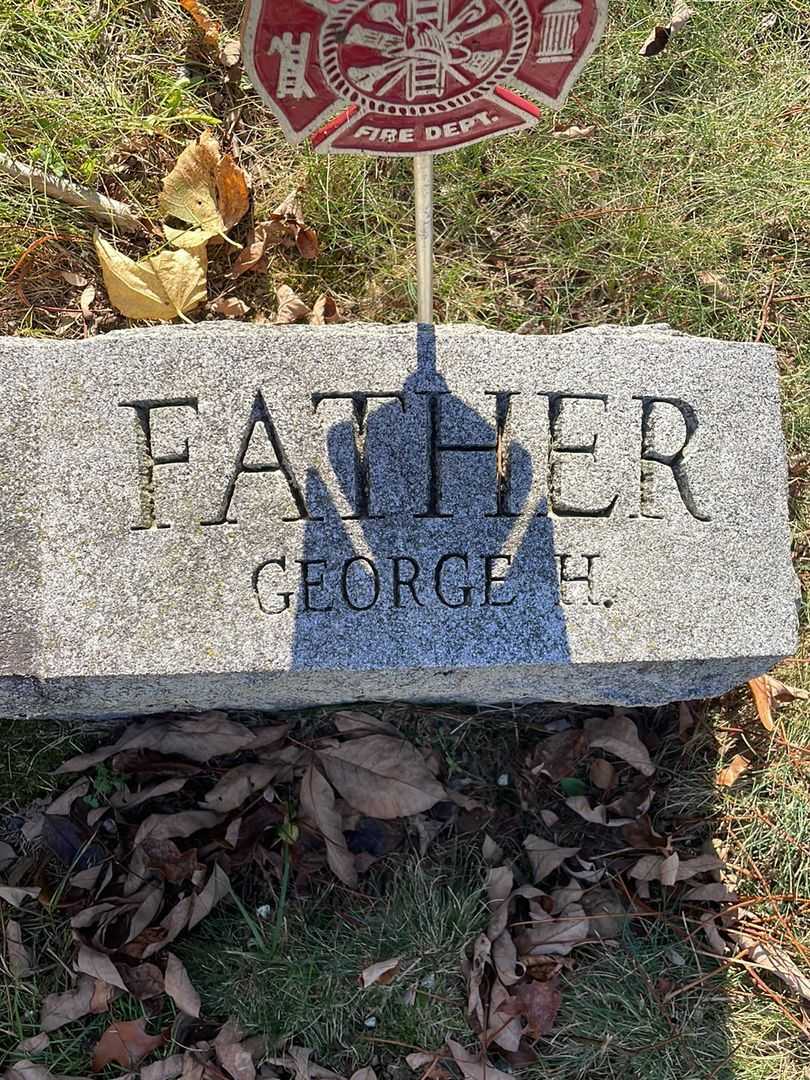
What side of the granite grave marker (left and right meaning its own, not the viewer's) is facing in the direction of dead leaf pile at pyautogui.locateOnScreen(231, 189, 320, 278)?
back

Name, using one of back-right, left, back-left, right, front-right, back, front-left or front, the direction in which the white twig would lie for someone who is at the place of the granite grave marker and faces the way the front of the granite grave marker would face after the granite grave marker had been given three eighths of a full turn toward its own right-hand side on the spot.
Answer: front

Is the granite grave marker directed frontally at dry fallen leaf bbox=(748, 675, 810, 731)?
no

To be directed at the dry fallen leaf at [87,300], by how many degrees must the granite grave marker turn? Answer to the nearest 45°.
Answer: approximately 135° to its right

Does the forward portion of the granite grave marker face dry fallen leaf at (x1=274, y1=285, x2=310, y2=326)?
no

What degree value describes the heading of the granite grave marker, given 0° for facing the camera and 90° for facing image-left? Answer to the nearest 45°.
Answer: approximately 0°
